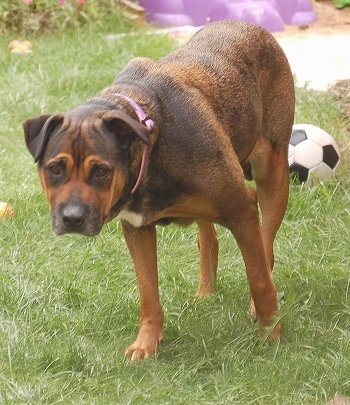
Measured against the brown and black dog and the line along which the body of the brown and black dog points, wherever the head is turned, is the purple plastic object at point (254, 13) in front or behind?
behind

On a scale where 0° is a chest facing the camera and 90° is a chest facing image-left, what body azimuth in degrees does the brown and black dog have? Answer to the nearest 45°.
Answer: approximately 45°

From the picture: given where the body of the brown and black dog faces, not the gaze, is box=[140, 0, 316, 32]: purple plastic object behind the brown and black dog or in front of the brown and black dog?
behind

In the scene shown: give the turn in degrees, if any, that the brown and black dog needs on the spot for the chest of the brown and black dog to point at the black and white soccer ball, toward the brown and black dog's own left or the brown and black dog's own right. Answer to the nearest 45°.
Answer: approximately 180°
